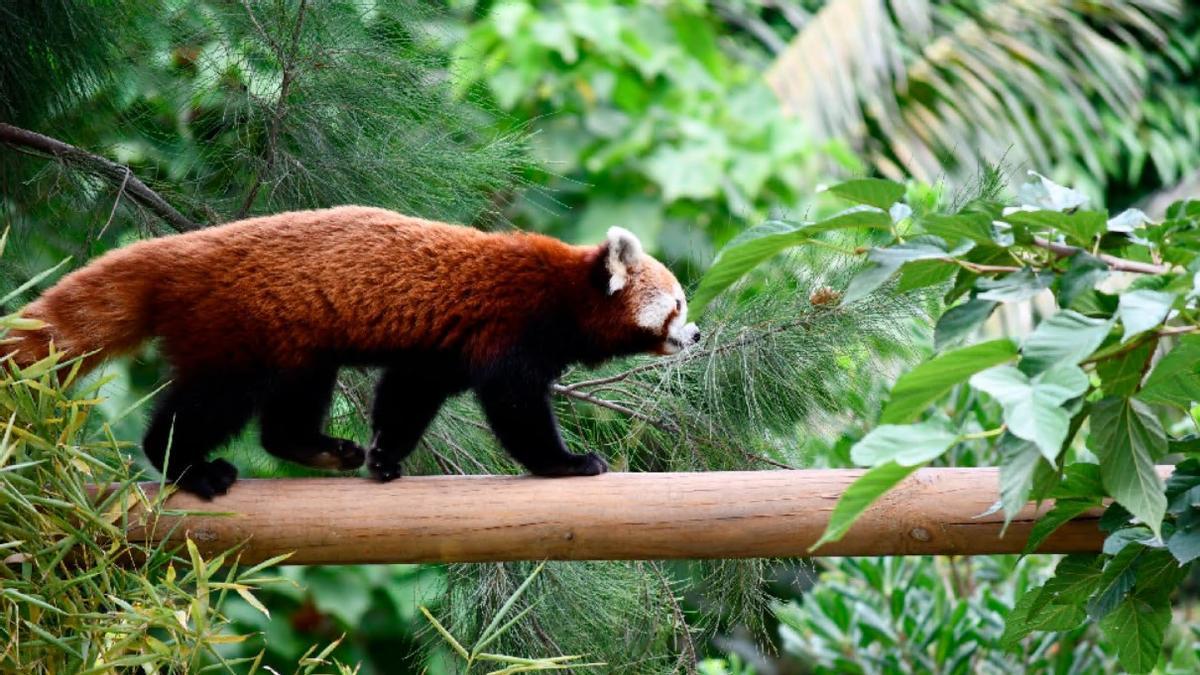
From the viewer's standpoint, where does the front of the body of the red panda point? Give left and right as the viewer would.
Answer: facing to the right of the viewer

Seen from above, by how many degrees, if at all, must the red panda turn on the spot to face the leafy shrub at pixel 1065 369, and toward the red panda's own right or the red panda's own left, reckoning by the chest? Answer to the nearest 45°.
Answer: approximately 45° to the red panda's own right
